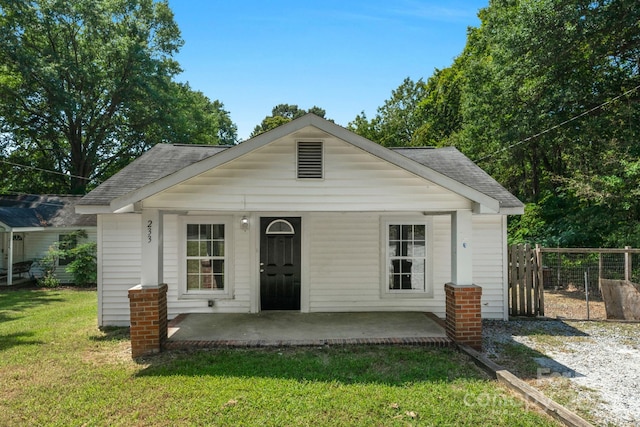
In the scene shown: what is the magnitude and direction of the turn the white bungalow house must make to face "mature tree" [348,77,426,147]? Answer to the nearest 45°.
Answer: approximately 180°

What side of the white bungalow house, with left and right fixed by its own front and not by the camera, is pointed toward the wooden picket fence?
left

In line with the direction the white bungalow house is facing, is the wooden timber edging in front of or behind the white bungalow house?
in front

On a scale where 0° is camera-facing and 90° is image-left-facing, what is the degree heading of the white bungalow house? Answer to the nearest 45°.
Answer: approximately 0°

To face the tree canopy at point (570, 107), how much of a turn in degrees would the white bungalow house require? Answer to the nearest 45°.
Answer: approximately 135° to its left
